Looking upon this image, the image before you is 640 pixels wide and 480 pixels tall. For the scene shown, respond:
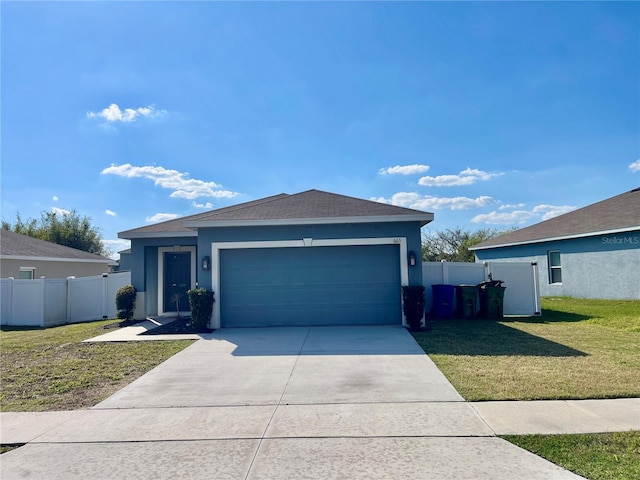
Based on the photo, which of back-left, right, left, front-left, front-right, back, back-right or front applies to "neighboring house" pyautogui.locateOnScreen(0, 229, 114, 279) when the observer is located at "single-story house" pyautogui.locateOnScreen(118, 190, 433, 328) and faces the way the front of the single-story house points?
back-right

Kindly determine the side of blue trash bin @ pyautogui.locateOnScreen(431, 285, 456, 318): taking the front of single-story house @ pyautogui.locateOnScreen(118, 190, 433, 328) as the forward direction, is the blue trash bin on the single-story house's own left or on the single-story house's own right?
on the single-story house's own left

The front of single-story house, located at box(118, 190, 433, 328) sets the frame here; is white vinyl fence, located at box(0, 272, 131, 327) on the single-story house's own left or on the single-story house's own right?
on the single-story house's own right

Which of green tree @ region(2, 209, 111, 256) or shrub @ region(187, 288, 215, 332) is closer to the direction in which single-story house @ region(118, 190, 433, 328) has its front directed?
the shrub

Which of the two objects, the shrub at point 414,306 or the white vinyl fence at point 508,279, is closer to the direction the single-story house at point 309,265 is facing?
the shrub

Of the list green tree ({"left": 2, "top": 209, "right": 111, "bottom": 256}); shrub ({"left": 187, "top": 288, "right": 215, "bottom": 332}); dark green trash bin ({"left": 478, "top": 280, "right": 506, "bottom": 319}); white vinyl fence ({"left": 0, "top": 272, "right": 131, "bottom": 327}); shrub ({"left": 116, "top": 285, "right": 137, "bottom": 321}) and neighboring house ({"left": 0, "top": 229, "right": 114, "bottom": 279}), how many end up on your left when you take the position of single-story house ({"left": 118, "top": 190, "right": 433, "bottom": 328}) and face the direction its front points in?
1

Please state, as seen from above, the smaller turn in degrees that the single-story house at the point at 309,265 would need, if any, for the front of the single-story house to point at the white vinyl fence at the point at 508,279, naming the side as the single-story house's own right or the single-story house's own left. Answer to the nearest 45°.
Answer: approximately 90° to the single-story house's own left

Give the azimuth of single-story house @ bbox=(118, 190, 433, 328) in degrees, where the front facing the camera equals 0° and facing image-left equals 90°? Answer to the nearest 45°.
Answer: approximately 0°

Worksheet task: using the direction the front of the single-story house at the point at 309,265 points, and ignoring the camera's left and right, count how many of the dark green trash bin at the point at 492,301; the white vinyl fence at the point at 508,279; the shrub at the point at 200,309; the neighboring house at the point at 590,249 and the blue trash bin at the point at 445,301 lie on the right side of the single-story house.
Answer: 1

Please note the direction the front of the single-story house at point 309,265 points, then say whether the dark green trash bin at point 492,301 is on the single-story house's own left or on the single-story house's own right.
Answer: on the single-story house's own left

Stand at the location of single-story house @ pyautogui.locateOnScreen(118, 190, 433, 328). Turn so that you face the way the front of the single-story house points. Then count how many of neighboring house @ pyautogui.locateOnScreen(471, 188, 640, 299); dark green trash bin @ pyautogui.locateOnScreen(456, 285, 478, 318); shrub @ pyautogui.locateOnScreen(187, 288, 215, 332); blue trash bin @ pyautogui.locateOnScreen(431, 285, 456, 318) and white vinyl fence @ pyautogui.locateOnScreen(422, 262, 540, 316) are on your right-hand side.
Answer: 1

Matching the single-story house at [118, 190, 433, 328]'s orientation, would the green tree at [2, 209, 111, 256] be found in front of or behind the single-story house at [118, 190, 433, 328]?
behind

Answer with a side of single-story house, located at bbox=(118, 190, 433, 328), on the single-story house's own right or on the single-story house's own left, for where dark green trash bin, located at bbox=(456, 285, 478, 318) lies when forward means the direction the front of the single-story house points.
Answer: on the single-story house's own left

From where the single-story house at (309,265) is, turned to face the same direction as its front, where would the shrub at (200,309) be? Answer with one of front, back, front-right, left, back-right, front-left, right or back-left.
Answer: right

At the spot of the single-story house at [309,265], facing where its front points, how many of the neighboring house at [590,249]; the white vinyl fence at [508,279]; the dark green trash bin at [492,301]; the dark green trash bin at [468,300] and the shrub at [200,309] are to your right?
1

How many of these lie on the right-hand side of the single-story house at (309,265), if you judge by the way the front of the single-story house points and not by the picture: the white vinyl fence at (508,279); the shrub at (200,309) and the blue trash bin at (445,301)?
1
